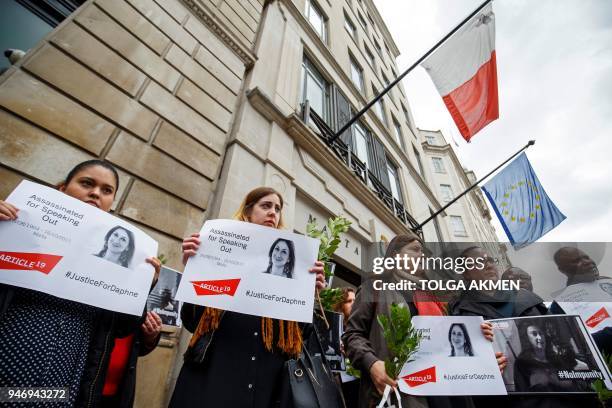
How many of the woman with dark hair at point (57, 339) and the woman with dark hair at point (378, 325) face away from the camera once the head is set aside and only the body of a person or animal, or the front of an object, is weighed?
0

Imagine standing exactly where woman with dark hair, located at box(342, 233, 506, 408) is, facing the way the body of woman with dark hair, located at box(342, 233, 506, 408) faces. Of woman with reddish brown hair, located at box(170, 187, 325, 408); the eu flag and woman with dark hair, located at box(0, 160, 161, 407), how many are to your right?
2

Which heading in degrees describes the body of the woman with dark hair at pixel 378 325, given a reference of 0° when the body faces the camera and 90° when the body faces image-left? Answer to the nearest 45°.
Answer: approximately 315°

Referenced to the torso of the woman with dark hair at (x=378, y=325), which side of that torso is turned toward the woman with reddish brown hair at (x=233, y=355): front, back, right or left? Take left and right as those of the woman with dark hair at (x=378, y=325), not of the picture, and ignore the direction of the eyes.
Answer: right

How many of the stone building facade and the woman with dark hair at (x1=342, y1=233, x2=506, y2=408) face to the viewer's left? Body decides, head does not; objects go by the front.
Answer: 0

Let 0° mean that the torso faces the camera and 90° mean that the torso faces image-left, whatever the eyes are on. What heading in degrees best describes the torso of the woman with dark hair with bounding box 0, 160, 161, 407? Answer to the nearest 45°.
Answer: approximately 0°

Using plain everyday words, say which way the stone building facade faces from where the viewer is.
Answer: facing the viewer and to the right of the viewer

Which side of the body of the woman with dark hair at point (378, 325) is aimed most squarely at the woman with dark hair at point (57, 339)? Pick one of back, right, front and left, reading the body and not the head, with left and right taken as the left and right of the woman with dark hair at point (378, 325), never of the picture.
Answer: right

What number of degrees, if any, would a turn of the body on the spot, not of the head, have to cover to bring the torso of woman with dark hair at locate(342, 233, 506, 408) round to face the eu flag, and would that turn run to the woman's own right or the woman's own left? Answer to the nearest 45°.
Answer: approximately 90° to the woman's own left
